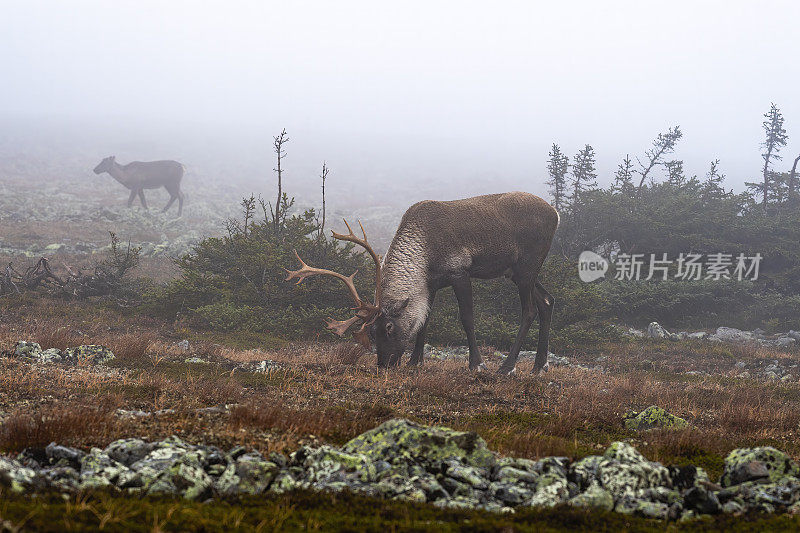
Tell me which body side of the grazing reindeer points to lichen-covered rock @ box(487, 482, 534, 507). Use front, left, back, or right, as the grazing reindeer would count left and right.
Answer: left

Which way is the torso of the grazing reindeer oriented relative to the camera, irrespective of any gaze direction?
to the viewer's left

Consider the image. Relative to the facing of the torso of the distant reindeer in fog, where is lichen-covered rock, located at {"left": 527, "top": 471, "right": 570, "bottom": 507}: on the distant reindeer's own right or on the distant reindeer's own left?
on the distant reindeer's own left

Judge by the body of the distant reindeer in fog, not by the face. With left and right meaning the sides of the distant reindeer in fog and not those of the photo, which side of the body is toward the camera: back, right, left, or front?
left

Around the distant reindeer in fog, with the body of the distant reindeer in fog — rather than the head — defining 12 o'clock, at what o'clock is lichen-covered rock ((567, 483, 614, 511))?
The lichen-covered rock is roughly at 9 o'clock from the distant reindeer in fog.

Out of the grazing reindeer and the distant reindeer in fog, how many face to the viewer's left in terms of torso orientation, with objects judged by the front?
2

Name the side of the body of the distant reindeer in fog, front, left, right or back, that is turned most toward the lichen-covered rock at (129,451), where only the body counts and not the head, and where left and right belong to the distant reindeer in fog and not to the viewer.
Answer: left

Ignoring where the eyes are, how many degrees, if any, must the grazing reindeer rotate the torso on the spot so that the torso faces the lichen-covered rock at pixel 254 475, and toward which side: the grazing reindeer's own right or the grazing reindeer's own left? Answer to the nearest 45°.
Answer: approximately 90° to the grazing reindeer's own left
